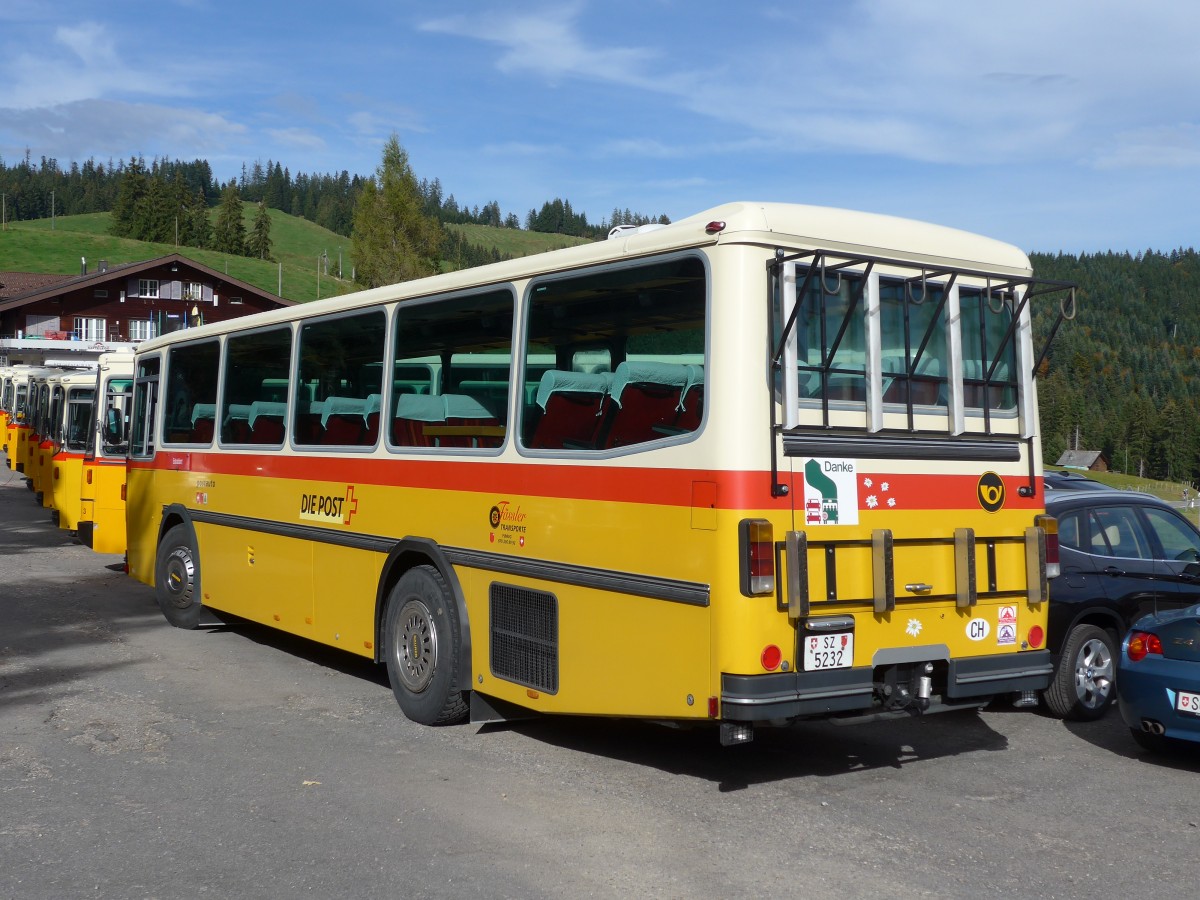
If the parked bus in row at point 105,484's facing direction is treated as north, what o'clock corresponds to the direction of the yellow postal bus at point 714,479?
The yellow postal bus is roughly at 10 o'clock from the parked bus in row.

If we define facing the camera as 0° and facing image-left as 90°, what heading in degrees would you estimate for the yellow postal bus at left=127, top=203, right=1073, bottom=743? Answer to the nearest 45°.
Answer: approximately 135°

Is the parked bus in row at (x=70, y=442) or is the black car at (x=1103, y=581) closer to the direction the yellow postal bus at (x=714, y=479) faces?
the parked bus in row

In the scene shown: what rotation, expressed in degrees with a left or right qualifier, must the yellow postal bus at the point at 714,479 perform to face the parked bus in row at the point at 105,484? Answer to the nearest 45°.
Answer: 0° — it already faces it

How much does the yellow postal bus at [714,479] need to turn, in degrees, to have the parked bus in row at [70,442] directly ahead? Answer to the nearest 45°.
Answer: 0° — it already faces it

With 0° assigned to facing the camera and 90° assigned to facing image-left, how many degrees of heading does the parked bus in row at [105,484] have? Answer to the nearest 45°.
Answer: approximately 45°

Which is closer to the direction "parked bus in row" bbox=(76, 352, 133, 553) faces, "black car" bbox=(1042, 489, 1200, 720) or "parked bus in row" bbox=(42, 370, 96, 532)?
the black car
